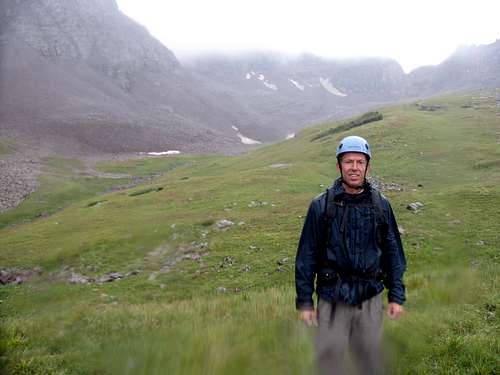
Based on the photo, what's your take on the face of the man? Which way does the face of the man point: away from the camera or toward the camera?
toward the camera

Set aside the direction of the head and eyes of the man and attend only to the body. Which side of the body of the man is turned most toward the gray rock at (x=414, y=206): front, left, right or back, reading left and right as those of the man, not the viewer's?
back

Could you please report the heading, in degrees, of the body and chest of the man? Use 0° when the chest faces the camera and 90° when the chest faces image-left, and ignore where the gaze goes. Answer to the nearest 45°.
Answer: approximately 0°

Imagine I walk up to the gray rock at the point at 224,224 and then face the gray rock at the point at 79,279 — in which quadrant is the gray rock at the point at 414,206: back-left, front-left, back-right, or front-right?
back-left

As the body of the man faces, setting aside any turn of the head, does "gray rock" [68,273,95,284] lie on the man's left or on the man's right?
on the man's right

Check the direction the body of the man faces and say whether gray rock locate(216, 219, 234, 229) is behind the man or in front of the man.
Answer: behind

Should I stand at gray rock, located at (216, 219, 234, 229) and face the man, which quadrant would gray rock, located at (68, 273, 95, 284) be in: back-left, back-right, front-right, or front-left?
front-right
